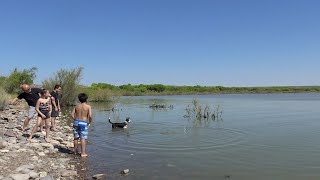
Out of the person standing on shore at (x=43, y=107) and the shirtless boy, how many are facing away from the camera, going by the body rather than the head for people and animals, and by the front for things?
1

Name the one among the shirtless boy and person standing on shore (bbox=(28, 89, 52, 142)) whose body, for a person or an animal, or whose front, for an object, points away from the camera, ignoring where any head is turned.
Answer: the shirtless boy

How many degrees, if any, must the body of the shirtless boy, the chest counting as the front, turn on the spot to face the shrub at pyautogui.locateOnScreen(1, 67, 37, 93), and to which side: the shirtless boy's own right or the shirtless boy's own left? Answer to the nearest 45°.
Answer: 0° — they already face it

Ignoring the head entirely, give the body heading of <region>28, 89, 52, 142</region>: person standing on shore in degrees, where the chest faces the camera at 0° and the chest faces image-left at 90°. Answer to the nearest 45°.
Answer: approximately 315°

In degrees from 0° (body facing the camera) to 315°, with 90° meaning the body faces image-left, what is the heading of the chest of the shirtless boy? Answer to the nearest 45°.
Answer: approximately 180°

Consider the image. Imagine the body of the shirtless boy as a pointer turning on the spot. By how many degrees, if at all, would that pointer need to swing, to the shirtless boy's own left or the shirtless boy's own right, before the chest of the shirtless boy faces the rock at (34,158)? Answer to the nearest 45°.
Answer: approximately 90° to the shirtless boy's own left

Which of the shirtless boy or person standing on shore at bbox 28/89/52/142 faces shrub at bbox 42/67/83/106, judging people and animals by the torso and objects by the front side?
the shirtless boy
